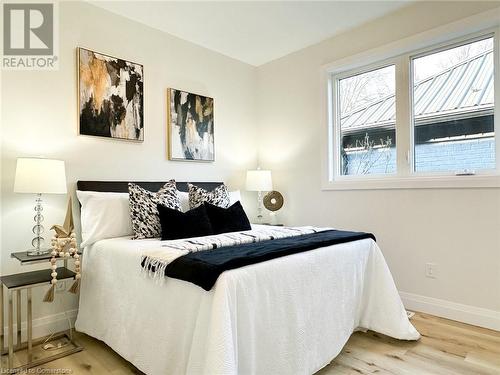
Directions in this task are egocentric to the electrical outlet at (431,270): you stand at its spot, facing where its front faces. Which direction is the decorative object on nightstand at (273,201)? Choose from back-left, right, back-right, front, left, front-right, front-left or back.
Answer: front-right

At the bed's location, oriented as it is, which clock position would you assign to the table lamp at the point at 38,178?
The table lamp is roughly at 5 o'clock from the bed.

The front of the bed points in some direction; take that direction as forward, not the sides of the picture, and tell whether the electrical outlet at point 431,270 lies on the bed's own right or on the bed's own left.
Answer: on the bed's own left

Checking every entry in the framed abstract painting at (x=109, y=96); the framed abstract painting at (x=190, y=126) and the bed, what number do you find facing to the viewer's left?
0

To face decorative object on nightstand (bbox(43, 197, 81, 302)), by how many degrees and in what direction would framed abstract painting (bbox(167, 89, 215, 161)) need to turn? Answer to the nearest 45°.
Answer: approximately 90° to its right

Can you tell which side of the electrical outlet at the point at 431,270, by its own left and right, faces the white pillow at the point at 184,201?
right

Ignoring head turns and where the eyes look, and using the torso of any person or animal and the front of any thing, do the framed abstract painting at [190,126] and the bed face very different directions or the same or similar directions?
same or similar directions

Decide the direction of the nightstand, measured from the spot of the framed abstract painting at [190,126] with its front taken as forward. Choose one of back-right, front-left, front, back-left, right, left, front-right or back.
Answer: right

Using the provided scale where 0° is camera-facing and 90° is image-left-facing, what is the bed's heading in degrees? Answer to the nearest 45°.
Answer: approximately 315°

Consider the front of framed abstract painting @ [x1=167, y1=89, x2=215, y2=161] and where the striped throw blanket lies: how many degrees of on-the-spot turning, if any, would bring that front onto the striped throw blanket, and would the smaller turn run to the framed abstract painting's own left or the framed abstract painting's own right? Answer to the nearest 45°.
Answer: approximately 45° to the framed abstract painting's own right

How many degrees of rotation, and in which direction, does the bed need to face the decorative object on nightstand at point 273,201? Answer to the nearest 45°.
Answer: approximately 135° to its left

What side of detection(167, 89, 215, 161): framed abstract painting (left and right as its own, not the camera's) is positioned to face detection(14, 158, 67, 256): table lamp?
right

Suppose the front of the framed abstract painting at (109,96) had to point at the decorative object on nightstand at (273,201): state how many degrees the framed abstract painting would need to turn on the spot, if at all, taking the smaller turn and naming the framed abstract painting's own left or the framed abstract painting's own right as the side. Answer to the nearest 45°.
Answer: approximately 45° to the framed abstract painting's own left

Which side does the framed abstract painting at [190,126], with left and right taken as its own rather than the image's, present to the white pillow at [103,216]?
right

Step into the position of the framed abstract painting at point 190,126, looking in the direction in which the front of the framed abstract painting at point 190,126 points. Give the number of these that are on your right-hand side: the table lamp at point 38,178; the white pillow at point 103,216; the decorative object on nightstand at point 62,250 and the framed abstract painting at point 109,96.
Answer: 4

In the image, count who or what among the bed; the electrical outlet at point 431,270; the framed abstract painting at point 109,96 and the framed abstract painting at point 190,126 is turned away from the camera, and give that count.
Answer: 0

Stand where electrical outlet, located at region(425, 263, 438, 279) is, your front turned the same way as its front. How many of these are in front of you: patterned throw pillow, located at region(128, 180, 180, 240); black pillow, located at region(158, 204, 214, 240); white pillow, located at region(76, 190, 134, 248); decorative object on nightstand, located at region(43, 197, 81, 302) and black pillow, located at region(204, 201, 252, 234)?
5

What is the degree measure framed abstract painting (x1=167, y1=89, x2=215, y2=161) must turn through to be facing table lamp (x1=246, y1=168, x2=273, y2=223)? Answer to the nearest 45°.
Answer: approximately 45° to its left
